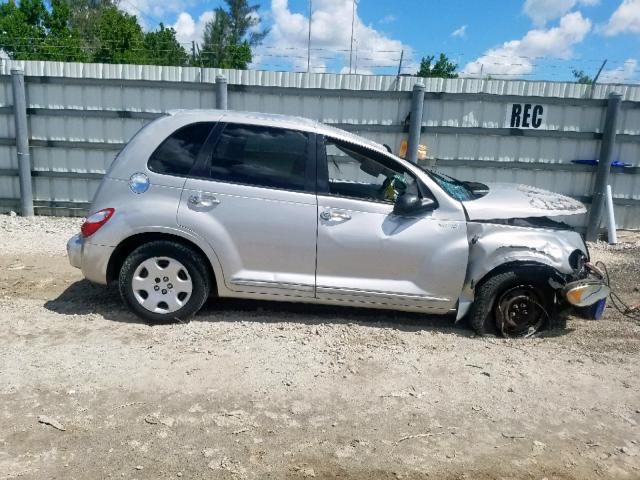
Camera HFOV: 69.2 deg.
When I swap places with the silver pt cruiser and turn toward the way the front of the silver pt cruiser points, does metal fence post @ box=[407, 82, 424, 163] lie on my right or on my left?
on my left

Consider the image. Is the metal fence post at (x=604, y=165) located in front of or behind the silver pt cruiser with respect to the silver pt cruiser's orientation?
in front

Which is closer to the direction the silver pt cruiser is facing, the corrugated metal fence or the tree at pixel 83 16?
the corrugated metal fence

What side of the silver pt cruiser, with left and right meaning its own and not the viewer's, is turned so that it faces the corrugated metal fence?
left

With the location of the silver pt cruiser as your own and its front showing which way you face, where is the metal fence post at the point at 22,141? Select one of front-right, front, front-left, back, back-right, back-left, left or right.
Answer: back-left

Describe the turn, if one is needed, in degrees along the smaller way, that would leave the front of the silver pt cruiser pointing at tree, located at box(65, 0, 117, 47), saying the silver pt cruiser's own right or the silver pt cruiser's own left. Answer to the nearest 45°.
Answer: approximately 135° to the silver pt cruiser's own left

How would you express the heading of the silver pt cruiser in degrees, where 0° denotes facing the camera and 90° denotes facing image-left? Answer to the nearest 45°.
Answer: approximately 270°
